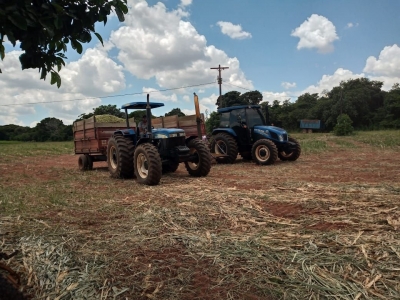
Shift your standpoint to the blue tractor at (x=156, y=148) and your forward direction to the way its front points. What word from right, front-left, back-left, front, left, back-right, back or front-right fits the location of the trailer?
back

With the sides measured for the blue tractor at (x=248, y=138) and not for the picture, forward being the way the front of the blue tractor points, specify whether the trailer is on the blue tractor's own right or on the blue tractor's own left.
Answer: on the blue tractor's own right

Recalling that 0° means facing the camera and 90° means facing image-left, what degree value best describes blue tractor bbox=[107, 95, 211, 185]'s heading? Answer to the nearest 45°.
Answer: approximately 315°

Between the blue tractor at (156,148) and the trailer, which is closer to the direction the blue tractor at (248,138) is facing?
the blue tractor

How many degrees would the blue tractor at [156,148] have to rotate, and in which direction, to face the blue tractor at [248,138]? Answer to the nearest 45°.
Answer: approximately 90° to its left

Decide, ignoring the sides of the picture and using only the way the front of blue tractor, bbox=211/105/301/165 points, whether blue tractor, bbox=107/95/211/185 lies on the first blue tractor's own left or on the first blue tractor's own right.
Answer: on the first blue tractor's own right

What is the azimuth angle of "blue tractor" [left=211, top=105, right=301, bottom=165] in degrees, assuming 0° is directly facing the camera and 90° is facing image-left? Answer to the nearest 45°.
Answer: approximately 315°
